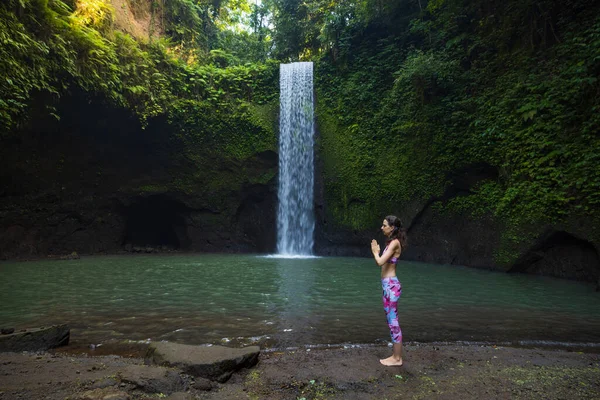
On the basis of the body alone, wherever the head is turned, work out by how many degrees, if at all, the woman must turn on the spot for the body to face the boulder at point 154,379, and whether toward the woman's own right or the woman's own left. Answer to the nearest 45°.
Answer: approximately 45° to the woman's own left

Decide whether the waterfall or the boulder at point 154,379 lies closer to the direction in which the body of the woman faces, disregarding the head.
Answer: the boulder

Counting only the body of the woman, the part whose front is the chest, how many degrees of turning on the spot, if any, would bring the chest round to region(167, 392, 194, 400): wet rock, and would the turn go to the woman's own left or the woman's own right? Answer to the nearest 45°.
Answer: approximately 45° to the woman's own left

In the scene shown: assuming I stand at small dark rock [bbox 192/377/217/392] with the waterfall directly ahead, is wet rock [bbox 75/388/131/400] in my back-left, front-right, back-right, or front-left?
back-left

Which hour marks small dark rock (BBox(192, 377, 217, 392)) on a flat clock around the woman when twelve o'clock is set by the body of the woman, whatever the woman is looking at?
The small dark rock is roughly at 11 o'clock from the woman.

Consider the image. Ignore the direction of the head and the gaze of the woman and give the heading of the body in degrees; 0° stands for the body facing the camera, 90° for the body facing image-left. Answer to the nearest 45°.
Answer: approximately 90°

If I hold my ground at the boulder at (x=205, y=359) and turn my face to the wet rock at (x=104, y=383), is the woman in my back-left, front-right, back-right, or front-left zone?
back-left

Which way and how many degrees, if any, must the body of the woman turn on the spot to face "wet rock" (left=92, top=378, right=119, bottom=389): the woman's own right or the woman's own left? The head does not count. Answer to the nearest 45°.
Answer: approximately 45° to the woman's own left

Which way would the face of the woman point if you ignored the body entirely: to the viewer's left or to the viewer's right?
to the viewer's left
